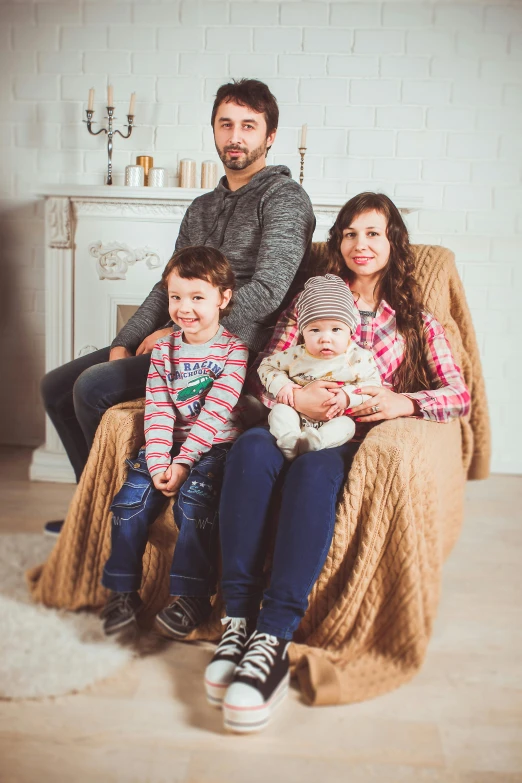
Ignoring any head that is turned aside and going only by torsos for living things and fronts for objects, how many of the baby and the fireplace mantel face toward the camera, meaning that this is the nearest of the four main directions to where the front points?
2

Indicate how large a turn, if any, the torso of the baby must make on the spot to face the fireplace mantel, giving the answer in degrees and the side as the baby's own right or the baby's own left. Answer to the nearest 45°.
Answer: approximately 135° to the baby's own right

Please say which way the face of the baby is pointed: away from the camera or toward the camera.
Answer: toward the camera

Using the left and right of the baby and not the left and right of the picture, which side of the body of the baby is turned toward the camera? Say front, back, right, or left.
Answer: front

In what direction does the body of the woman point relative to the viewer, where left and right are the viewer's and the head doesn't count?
facing the viewer and to the left of the viewer

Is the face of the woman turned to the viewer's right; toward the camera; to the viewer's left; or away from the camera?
toward the camera

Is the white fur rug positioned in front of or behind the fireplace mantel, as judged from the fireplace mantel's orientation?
in front

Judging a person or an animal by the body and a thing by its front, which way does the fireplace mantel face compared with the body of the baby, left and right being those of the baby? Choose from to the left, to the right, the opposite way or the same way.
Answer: the same way

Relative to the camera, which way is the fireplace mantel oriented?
toward the camera

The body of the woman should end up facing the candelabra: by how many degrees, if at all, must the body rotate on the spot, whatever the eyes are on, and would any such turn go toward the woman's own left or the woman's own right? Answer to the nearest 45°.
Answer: approximately 90° to the woman's own right
